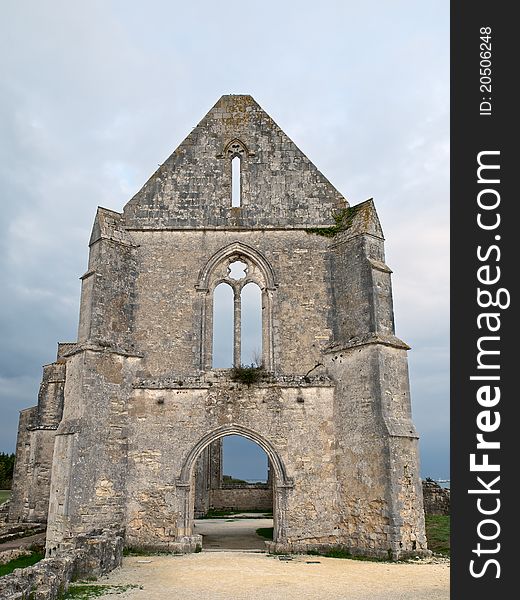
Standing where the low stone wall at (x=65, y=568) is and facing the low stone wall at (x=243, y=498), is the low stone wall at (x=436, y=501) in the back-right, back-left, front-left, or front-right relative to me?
front-right

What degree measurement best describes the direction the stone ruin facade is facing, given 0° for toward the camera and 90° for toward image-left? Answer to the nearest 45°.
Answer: approximately 0°

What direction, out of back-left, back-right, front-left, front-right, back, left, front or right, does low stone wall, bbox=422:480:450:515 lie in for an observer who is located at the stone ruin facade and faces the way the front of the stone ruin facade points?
back-left

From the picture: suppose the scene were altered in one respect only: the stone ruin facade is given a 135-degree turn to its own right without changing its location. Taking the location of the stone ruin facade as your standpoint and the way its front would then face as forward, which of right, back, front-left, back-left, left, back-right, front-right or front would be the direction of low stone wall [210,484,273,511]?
front-right

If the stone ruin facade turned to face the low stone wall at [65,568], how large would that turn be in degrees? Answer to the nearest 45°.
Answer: approximately 45° to its right

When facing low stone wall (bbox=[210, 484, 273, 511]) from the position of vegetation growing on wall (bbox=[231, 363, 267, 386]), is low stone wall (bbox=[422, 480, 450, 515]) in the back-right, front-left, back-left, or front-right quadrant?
front-right
